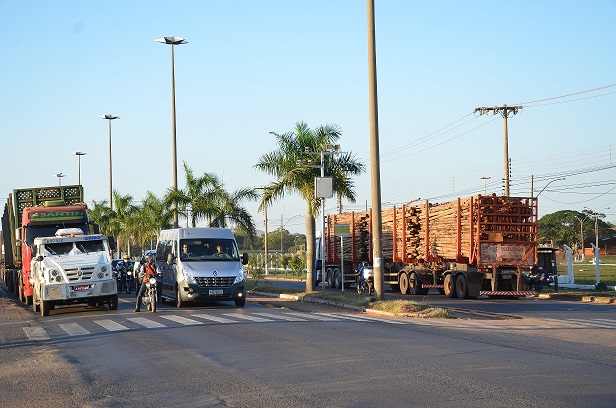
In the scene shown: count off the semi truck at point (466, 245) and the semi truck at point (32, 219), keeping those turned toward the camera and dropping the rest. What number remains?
1

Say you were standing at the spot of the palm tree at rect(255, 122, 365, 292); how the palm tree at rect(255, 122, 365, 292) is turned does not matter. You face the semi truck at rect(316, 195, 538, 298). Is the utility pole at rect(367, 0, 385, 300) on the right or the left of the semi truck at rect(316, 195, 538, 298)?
right

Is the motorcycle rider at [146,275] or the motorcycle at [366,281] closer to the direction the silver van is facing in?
the motorcycle rider

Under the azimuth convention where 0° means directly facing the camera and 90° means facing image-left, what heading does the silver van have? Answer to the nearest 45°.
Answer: approximately 0°

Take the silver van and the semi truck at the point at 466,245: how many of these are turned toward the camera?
1

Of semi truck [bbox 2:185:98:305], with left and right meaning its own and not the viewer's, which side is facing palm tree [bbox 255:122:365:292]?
left

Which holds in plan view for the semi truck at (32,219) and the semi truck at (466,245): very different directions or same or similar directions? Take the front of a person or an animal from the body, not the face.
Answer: very different directions

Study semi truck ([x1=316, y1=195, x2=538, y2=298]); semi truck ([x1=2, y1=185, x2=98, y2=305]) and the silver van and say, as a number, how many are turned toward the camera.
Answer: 2

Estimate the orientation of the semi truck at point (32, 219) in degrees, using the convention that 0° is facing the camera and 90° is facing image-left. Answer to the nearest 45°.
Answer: approximately 0°

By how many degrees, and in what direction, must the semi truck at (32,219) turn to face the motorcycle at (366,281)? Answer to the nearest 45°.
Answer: approximately 90° to its left

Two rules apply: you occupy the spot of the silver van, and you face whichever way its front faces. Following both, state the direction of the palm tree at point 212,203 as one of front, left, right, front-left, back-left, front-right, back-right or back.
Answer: back
